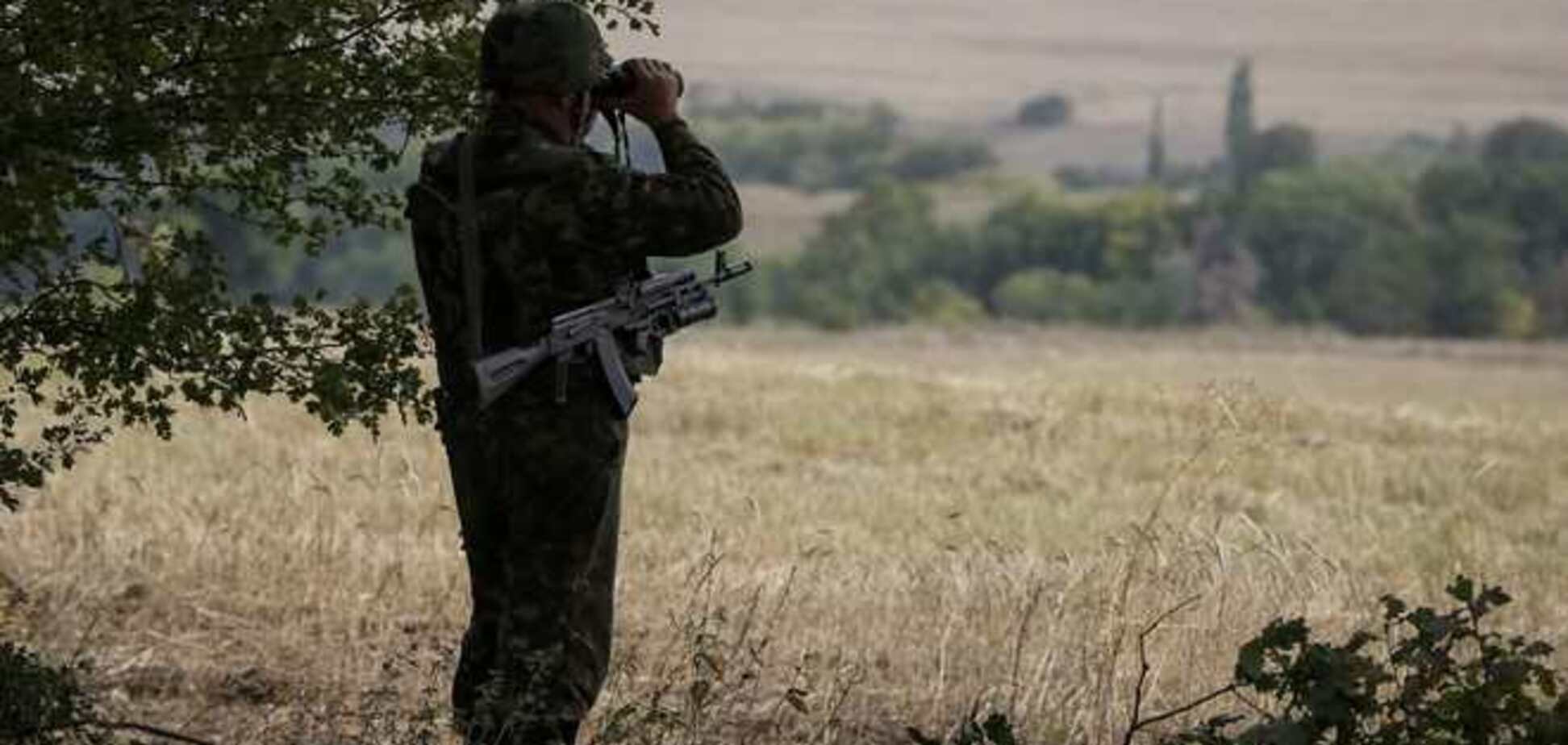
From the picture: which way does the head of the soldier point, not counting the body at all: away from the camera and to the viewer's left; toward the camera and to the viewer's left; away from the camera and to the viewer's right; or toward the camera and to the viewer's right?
away from the camera and to the viewer's right

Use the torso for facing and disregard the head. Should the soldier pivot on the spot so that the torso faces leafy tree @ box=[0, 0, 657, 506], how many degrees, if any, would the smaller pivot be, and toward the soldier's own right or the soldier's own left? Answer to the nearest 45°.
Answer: approximately 135° to the soldier's own left

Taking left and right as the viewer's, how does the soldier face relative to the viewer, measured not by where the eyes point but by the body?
facing away from the viewer and to the right of the viewer

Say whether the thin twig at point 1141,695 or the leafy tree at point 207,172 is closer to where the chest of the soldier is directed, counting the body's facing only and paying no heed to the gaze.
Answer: the thin twig

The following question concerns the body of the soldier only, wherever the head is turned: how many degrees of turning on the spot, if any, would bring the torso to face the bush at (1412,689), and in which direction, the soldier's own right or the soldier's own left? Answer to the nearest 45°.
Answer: approximately 90° to the soldier's own right

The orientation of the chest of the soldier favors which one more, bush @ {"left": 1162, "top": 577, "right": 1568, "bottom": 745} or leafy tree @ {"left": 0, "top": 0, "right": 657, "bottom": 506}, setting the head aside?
the bush

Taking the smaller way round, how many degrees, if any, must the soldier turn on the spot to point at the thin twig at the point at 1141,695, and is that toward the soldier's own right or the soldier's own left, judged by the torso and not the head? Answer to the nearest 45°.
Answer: approximately 45° to the soldier's own right
